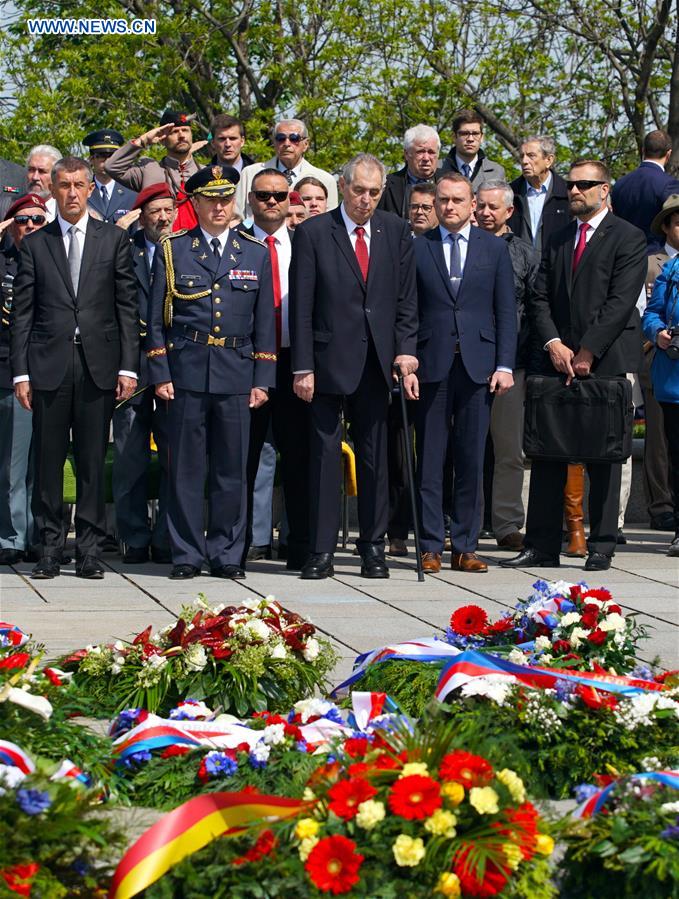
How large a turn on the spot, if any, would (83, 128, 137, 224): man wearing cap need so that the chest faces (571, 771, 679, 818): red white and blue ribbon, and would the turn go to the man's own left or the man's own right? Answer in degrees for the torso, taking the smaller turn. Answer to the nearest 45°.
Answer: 0° — they already face it

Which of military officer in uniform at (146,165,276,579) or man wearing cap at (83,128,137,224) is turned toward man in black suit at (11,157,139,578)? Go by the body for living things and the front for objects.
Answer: the man wearing cap

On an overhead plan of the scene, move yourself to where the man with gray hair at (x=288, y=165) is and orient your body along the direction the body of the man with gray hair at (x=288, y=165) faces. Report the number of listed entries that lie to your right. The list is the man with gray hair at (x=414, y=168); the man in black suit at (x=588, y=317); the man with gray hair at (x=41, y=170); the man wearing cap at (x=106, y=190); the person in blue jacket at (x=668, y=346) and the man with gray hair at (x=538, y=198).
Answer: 2

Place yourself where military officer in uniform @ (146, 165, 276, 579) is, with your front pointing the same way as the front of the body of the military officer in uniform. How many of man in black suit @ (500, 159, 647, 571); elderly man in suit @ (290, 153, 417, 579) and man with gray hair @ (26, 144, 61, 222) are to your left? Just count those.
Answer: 2

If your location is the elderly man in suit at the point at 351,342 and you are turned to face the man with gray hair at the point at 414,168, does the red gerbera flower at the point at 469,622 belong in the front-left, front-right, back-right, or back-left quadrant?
back-right

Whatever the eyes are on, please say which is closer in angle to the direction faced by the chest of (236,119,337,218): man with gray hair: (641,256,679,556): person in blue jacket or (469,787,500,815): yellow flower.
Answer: the yellow flower

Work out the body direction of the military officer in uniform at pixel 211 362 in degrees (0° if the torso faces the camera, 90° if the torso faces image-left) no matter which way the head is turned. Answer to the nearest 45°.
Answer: approximately 0°

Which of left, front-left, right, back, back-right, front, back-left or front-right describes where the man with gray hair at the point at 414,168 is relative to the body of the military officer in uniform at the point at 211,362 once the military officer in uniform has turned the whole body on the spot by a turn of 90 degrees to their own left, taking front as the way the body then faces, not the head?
front-left

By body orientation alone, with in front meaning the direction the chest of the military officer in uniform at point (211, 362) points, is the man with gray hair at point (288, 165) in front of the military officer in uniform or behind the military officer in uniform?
behind
